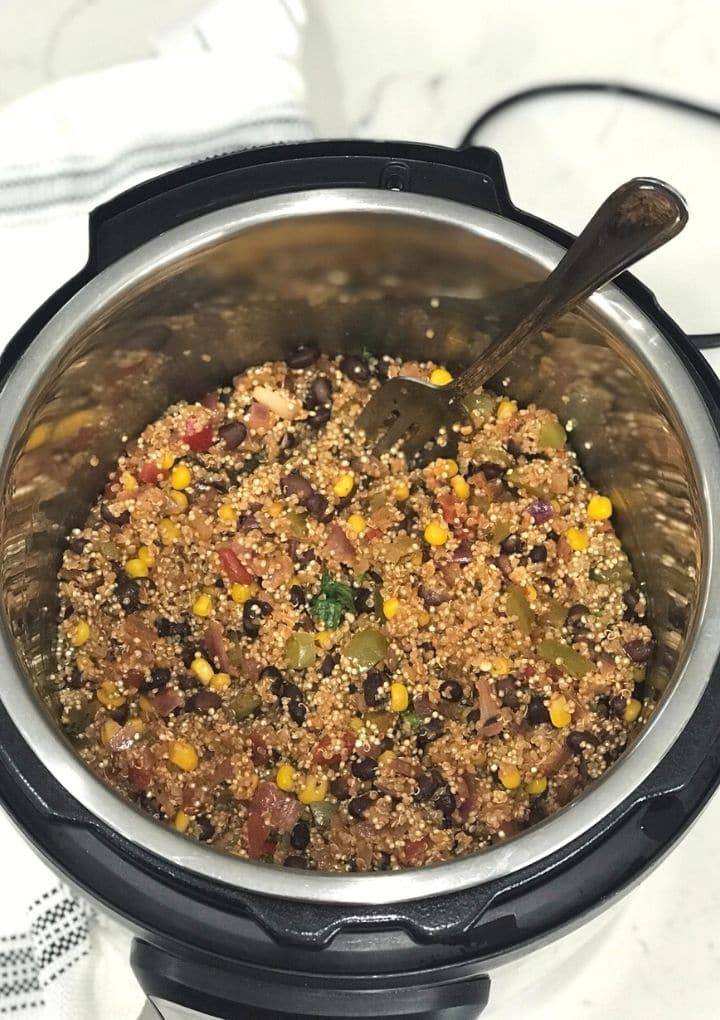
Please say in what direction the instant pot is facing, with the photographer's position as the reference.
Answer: facing the viewer
